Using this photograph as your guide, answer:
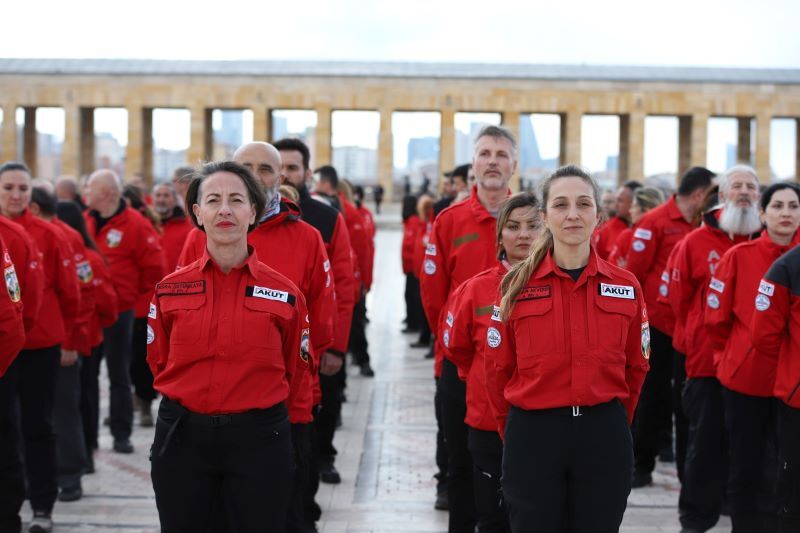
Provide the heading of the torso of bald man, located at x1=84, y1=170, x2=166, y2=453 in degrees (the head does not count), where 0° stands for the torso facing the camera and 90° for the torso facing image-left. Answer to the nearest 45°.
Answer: approximately 45°

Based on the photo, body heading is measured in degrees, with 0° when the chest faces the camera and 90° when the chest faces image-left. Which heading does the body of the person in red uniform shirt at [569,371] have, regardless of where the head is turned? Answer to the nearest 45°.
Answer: approximately 0°

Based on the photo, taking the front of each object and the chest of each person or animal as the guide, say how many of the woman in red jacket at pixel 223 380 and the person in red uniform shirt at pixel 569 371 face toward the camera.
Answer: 2

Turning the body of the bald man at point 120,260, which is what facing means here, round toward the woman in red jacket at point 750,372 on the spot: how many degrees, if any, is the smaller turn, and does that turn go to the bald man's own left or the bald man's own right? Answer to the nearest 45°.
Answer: approximately 90° to the bald man's own left

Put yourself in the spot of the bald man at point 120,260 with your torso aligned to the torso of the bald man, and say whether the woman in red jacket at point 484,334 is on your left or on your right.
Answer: on your left

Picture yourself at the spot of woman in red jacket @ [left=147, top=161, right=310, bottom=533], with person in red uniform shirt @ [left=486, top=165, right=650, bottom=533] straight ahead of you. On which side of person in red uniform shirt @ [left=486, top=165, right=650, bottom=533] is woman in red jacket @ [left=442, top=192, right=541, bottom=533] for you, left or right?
left

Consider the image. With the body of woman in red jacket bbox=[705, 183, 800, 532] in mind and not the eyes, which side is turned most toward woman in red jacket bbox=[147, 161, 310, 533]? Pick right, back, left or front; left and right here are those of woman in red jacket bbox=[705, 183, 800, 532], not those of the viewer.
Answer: right

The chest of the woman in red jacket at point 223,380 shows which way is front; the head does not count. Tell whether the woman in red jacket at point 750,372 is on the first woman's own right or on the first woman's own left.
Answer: on the first woman's own left
